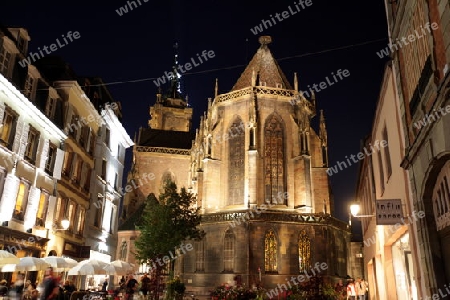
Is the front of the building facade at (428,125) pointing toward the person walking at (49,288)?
yes

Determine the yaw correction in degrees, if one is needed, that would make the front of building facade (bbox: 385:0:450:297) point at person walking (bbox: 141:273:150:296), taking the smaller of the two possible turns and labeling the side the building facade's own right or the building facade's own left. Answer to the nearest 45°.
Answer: approximately 45° to the building facade's own right

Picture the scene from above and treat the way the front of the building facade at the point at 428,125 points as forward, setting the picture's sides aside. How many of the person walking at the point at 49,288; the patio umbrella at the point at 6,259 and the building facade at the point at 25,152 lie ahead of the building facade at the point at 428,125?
3

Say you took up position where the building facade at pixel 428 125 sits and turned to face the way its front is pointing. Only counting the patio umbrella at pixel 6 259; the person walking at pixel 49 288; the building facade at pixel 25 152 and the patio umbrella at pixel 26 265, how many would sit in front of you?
4

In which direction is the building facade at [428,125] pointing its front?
to the viewer's left

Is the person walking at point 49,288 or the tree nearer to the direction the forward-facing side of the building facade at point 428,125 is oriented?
the person walking

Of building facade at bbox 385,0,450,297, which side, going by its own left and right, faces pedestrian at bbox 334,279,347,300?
right

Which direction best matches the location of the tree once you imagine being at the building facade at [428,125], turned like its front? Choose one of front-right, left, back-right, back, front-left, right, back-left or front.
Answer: front-right

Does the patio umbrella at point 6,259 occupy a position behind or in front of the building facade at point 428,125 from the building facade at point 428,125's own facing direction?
in front

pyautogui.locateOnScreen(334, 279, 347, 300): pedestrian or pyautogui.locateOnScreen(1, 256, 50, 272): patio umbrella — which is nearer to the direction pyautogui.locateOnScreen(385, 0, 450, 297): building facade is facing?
the patio umbrella

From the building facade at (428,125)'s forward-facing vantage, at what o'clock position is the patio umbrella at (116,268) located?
The patio umbrella is roughly at 1 o'clock from the building facade.

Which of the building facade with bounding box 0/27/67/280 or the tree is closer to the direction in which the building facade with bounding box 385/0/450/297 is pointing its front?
the building facade

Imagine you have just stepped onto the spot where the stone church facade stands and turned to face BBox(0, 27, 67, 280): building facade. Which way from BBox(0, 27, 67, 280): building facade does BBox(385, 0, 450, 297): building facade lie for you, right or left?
left

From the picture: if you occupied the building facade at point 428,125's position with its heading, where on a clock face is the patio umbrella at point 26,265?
The patio umbrella is roughly at 12 o'clock from the building facade.

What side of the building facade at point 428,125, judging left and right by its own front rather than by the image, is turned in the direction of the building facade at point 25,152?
front
